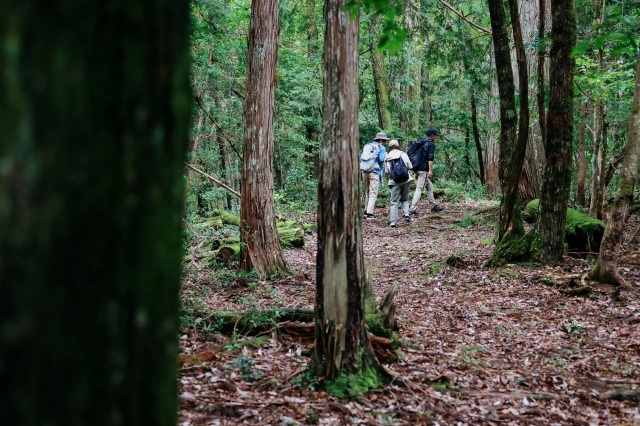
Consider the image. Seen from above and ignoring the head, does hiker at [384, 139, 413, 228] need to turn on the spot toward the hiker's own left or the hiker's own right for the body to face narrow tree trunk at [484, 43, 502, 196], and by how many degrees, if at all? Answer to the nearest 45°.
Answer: approximately 45° to the hiker's own right

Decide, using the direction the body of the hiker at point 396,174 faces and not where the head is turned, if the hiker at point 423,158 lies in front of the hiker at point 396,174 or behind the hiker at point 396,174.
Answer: in front

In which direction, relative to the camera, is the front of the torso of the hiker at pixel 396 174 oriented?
away from the camera

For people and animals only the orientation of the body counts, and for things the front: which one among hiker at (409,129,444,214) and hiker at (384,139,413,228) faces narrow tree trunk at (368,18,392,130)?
hiker at (384,139,413,228)

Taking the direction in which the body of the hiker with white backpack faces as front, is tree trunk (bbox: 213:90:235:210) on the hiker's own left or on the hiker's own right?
on the hiker's own left

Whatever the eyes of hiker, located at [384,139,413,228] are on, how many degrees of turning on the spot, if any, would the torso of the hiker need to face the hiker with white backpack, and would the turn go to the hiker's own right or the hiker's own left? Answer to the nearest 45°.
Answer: approximately 45° to the hiker's own left

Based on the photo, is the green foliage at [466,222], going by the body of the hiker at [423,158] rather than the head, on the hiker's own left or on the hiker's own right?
on the hiker's own right

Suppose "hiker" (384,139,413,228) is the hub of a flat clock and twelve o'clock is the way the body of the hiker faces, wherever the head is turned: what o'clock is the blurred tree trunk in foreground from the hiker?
The blurred tree trunk in foreground is roughly at 6 o'clock from the hiker.

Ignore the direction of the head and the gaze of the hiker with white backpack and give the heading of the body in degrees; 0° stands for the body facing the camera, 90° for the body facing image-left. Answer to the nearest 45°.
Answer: approximately 225°
